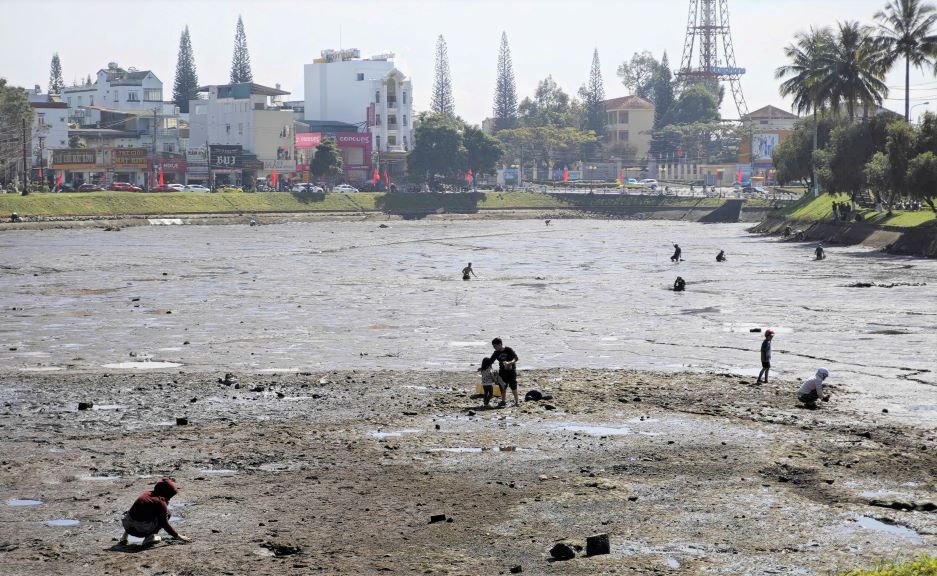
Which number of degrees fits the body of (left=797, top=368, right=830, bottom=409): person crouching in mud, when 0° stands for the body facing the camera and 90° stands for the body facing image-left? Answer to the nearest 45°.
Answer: approximately 270°

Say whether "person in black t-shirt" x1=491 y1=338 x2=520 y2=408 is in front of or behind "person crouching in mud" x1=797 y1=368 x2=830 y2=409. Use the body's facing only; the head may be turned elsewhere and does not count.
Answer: behind

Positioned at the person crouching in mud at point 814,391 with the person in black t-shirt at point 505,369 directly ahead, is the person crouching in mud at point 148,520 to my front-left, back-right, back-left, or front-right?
front-left

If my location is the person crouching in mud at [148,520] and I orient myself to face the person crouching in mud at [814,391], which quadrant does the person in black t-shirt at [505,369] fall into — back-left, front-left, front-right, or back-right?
front-left

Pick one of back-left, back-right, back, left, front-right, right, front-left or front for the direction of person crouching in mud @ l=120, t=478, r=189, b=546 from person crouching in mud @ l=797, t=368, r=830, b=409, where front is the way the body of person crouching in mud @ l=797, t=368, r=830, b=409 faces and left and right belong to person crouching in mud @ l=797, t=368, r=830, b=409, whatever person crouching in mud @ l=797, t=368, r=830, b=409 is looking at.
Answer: back-right

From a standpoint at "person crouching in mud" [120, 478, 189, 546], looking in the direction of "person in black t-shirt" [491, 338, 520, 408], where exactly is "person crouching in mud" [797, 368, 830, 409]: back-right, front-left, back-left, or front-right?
front-right

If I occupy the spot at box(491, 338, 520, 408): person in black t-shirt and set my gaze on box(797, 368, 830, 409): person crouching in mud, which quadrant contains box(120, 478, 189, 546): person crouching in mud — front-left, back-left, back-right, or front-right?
back-right
